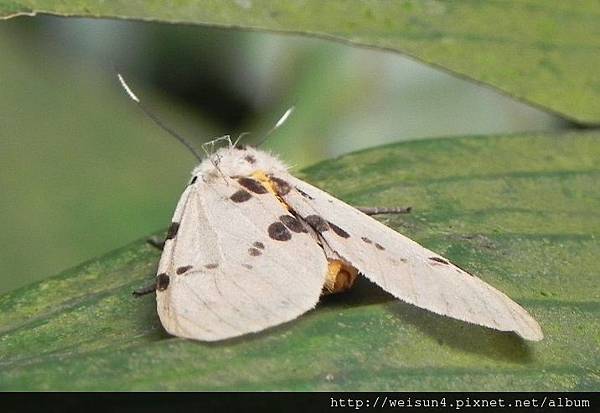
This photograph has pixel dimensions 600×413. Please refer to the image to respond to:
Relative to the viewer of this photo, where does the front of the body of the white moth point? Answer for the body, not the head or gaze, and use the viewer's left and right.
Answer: facing away from the viewer and to the left of the viewer
